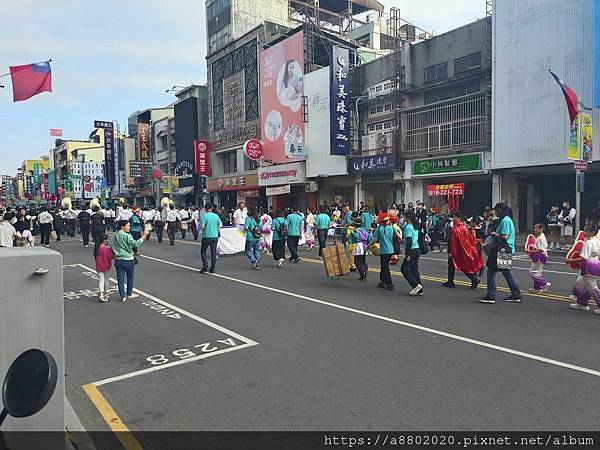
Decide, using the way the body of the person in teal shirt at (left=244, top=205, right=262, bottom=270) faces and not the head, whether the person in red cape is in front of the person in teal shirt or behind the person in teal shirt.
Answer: behind

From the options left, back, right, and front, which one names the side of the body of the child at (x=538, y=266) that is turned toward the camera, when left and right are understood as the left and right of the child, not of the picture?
left

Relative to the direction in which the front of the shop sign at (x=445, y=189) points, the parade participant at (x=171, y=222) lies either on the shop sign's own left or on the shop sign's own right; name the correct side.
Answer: on the shop sign's own right

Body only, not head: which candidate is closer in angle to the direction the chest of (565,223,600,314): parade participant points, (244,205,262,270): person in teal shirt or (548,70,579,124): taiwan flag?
the person in teal shirt

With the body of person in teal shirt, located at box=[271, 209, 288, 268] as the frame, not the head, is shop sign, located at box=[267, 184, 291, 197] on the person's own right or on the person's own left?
on the person's own right

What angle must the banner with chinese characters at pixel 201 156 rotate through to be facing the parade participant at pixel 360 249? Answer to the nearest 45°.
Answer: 0° — it already faces them

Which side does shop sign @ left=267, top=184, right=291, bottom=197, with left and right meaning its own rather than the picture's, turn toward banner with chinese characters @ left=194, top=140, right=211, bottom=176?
right

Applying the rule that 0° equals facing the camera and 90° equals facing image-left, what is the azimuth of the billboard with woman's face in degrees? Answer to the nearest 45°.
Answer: approximately 45°
